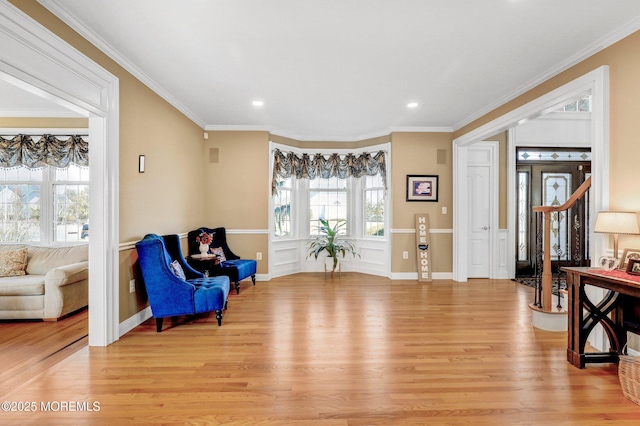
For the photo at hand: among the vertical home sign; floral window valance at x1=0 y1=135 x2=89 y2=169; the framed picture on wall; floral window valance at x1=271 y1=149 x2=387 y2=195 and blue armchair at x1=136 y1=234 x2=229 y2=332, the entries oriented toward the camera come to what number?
4

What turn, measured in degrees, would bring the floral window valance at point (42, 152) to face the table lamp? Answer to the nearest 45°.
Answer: approximately 45° to its left

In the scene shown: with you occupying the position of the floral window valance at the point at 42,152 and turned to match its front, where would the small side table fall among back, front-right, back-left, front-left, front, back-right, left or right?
front-left

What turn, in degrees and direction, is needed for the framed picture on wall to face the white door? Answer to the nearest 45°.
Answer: approximately 90° to its left

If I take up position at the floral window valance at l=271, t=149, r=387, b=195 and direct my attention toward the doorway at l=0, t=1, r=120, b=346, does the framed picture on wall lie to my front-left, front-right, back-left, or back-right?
back-left

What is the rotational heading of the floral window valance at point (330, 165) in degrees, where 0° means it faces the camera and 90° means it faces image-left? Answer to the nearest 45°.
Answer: approximately 0°

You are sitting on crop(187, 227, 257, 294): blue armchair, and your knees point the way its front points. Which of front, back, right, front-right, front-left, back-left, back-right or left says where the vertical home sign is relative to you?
front-left

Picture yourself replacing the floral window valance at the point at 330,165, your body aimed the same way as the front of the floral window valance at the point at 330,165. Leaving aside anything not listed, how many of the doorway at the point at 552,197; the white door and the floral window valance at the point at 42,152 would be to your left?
2

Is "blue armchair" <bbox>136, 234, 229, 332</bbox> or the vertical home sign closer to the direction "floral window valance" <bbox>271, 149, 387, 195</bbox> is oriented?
the blue armchair

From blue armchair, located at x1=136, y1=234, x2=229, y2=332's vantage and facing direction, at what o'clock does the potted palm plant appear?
The potted palm plant is roughly at 11 o'clock from the blue armchair.

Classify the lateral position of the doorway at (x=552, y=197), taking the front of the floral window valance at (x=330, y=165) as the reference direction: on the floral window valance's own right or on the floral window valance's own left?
on the floral window valance's own left
